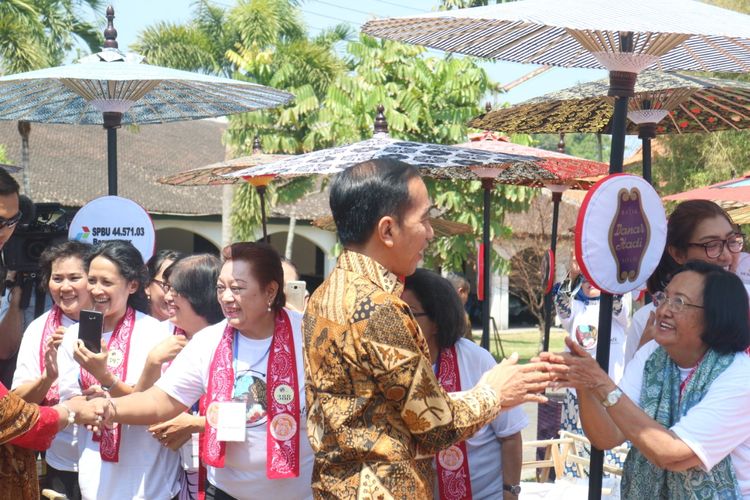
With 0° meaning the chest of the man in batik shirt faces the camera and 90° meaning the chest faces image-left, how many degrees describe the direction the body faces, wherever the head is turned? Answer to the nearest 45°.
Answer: approximately 225°

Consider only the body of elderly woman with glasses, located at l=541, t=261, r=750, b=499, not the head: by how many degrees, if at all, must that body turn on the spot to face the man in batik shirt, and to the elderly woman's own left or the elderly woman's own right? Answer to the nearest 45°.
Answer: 0° — they already face them

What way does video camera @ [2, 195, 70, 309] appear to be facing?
to the viewer's right

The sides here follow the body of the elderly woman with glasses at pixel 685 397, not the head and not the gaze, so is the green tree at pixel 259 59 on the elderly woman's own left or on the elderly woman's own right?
on the elderly woman's own right

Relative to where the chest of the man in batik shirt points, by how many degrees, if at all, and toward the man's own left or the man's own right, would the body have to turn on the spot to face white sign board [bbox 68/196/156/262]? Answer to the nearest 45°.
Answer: approximately 90° to the man's own left

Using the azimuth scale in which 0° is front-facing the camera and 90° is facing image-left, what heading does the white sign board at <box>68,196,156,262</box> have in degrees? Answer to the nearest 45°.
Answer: approximately 0°

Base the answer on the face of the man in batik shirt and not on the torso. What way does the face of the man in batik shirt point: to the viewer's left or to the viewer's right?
to the viewer's right

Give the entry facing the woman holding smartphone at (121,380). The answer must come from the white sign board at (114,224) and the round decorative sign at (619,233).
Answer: the white sign board

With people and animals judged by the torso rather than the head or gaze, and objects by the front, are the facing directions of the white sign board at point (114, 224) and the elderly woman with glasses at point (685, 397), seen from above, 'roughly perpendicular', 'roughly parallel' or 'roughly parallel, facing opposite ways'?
roughly perpendicular

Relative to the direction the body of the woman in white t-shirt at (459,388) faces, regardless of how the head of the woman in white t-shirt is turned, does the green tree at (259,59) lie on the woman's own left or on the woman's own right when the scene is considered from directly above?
on the woman's own right

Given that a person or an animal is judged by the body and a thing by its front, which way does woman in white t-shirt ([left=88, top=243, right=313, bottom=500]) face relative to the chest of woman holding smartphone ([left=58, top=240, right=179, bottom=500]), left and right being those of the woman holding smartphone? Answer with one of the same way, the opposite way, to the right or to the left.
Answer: the same way

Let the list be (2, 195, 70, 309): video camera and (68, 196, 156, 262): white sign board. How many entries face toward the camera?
1
